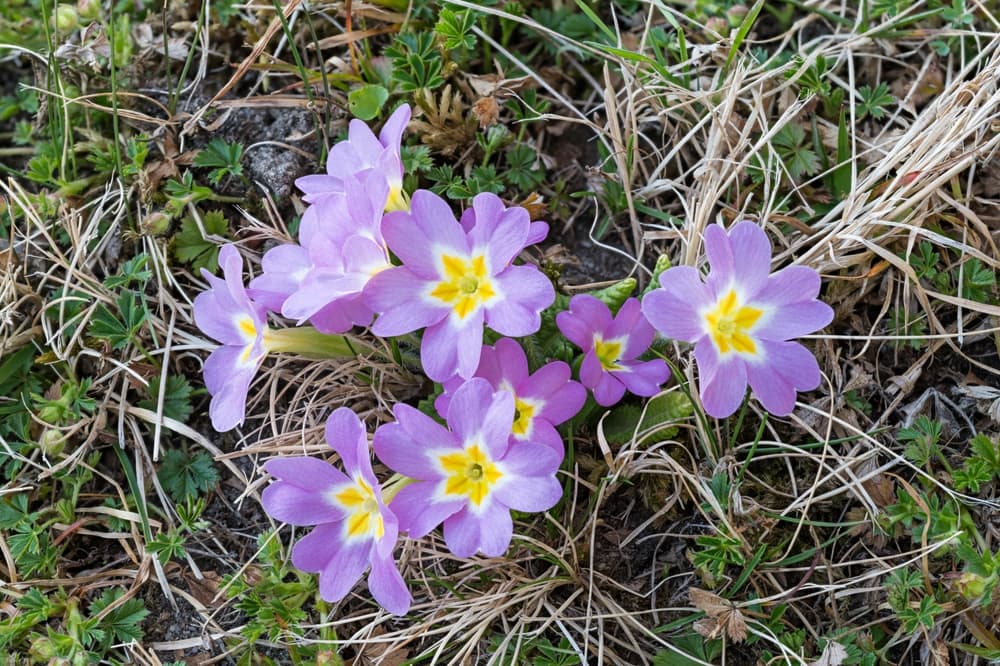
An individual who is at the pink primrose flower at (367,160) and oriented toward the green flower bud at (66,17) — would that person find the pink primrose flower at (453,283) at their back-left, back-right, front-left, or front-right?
back-left

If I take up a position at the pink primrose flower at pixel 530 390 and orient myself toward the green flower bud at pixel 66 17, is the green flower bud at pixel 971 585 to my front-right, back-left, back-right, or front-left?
back-right

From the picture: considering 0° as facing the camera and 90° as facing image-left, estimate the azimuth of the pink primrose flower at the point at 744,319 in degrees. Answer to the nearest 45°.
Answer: approximately 0°

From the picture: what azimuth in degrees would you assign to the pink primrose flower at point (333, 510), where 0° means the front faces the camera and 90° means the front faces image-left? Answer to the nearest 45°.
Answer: approximately 45°

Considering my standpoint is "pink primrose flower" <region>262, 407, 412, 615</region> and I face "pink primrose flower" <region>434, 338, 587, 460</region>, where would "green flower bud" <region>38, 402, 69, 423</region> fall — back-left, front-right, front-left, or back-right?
back-left

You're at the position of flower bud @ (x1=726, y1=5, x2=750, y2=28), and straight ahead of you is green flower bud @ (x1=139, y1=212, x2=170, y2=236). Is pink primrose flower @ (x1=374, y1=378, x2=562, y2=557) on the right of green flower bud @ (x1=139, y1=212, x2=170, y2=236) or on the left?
left

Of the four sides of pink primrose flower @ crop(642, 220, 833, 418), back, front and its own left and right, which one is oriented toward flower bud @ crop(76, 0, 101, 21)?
right
